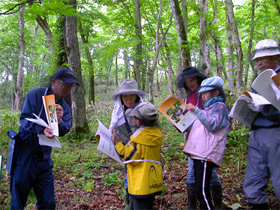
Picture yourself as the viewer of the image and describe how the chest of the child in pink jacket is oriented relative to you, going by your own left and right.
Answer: facing to the left of the viewer

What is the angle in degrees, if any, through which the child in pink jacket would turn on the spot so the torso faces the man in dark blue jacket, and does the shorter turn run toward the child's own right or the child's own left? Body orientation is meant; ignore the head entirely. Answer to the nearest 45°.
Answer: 0° — they already face them

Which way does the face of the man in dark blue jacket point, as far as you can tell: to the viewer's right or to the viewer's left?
to the viewer's right

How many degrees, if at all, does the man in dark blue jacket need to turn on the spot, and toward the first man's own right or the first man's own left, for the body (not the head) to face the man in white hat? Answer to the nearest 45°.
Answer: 0° — they already face them

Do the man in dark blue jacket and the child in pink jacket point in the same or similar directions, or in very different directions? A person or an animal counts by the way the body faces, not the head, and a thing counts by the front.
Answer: very different directions

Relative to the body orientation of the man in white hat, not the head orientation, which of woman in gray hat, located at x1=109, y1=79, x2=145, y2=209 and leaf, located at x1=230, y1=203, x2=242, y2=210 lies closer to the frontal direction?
the woman in gray hat

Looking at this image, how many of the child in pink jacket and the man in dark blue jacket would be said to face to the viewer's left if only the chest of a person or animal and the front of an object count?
1

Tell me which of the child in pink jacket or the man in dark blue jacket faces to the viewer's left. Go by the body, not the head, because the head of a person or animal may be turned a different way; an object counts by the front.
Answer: the child in pink jacket
